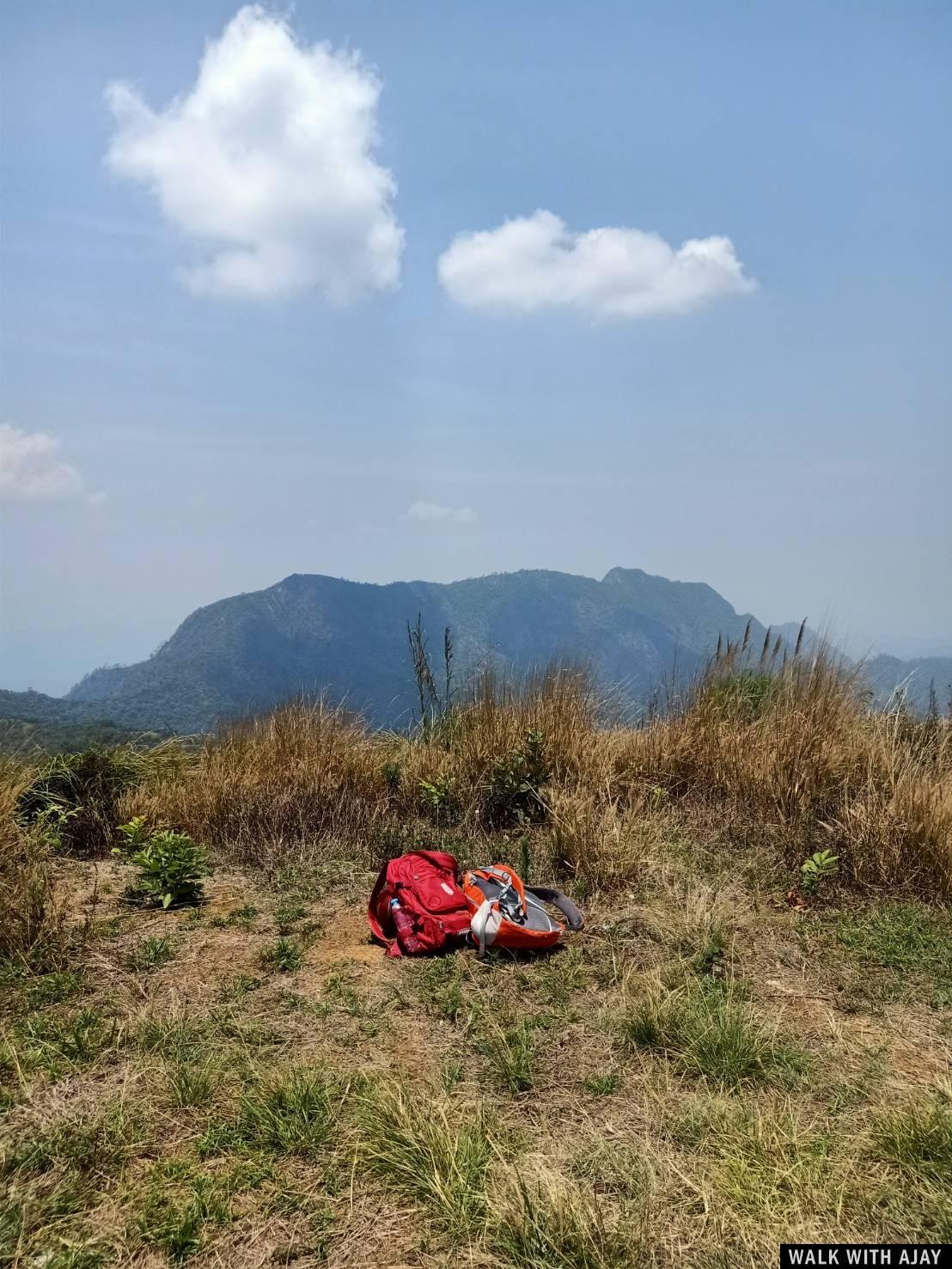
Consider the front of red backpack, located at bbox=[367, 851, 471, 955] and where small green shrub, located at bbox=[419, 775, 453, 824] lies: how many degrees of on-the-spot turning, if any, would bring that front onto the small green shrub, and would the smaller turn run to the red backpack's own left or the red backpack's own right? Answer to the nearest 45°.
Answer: approximately 135° to the red backpack's own left

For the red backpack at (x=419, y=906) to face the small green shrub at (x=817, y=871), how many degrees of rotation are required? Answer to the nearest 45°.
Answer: approximately 45° to its left

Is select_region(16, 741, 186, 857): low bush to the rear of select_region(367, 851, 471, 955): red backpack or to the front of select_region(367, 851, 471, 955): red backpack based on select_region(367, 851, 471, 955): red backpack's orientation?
to the rear

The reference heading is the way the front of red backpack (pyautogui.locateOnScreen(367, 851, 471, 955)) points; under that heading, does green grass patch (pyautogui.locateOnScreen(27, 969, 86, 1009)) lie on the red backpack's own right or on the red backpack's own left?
on the red backpack's own right

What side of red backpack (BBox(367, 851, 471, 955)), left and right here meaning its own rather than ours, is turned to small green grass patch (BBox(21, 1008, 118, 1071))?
right

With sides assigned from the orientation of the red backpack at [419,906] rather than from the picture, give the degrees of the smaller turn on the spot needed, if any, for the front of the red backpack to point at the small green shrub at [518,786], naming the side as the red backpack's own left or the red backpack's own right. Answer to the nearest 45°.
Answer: approximately 135° to the red backpack's own left

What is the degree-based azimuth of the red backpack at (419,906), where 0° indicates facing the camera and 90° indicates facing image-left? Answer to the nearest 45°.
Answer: approximately 315°
